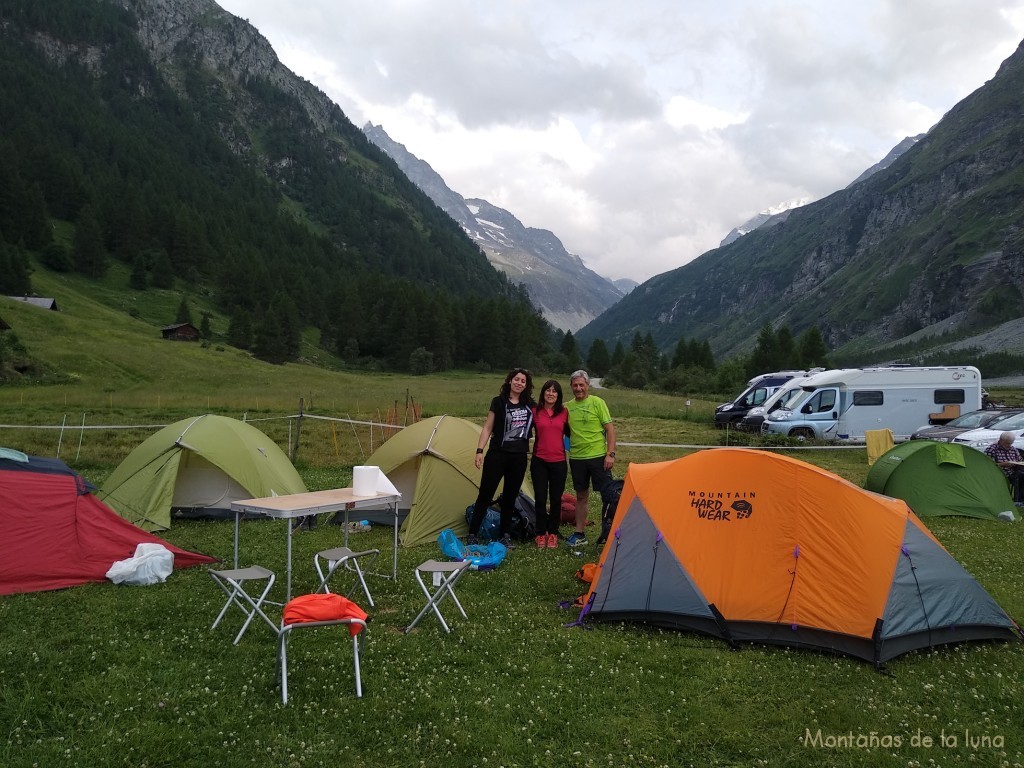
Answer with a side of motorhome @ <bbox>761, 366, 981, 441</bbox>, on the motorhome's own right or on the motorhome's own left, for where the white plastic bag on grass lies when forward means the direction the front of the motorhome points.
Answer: on the motorhome's own left

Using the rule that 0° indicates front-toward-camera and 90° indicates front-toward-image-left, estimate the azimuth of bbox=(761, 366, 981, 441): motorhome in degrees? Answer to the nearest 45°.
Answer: approximately 90°

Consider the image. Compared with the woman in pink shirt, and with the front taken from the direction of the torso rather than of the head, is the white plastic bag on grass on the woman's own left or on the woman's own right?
on the woman's own right

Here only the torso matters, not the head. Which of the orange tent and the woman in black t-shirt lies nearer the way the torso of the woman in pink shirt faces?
the orange tent

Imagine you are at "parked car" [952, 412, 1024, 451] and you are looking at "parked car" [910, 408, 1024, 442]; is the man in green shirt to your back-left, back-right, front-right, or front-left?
back-left

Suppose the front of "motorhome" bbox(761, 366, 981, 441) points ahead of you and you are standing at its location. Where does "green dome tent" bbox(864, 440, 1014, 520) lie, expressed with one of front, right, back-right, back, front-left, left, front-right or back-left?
left
